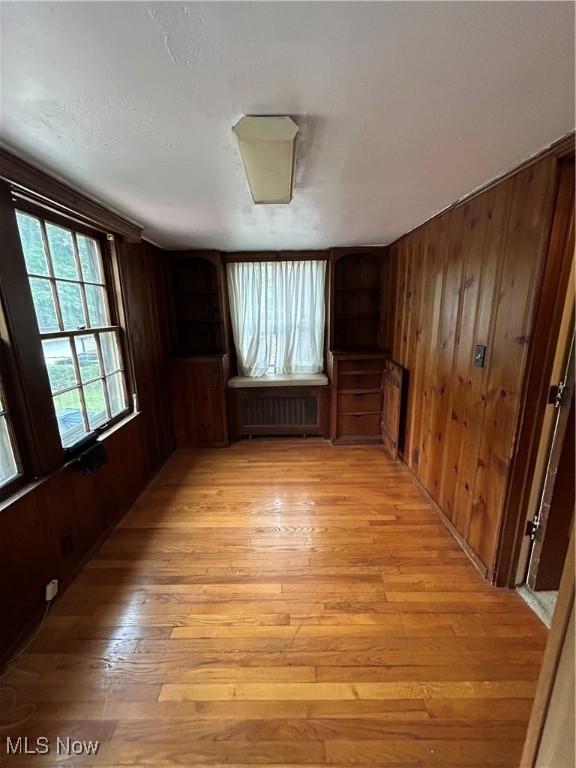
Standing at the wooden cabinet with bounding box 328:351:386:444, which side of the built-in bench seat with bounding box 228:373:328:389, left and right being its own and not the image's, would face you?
left

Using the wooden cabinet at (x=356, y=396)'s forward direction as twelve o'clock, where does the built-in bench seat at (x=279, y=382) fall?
The built-in bench seat is roughly at 3 o'clock from the wooden cabinet.

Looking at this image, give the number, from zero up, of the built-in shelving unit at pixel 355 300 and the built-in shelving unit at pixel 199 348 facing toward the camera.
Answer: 2

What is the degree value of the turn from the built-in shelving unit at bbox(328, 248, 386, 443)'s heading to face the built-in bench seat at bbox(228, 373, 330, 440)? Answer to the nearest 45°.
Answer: approximately 90° to its right

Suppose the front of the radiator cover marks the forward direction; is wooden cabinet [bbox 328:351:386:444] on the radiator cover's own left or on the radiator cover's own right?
on the radiator cover's own left

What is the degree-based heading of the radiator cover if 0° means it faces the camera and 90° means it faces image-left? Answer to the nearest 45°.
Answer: approximately 0°

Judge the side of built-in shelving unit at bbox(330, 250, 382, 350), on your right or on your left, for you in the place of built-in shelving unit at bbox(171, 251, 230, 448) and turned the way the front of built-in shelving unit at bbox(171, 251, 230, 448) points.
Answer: on your left

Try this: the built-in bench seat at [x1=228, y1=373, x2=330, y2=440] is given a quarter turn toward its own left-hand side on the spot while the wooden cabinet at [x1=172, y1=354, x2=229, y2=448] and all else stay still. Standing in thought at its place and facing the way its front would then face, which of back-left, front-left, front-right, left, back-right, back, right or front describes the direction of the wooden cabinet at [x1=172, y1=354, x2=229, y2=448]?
back
